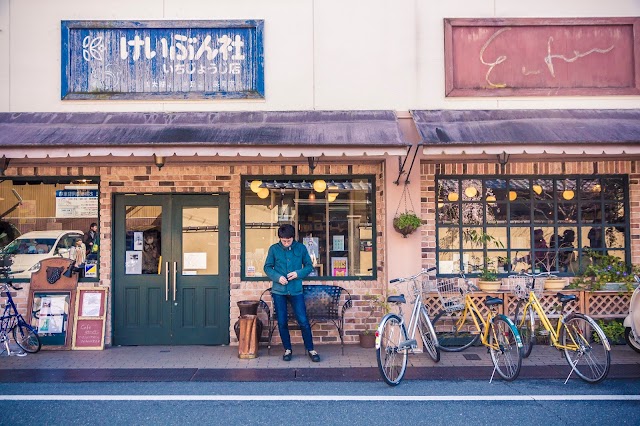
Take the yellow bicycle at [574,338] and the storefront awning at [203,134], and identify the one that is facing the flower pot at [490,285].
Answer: the yellow bicycle

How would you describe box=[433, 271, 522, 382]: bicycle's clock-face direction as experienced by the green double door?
The bicycle is roughly at 10 o'clock from the green double door.

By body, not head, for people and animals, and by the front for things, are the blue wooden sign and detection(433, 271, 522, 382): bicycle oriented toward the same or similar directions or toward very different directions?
very different directions

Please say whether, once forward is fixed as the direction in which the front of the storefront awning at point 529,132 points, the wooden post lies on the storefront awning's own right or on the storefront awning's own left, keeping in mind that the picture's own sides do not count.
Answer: on the storefront awning's own right

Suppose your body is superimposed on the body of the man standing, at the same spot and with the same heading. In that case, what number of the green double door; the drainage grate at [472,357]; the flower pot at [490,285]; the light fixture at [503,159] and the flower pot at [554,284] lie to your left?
4

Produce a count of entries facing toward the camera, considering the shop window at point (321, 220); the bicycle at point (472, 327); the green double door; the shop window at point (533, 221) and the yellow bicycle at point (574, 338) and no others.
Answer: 3

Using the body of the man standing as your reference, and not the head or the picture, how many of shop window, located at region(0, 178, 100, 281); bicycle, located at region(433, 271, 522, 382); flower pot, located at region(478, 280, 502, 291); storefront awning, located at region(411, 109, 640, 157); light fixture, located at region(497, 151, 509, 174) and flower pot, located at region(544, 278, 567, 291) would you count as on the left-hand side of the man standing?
5

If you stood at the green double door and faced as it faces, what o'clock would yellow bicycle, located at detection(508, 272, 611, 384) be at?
The yellow bicycle is roughly at 10 o'clock from the green double door.

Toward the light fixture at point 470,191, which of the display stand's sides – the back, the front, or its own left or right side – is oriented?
left

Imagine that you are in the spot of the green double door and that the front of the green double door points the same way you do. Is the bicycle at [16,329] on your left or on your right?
on your right
